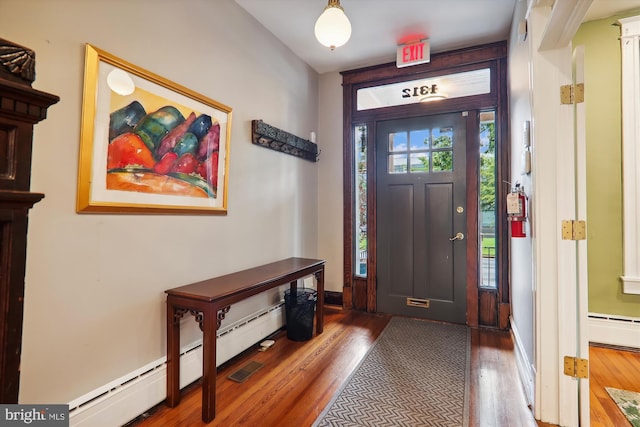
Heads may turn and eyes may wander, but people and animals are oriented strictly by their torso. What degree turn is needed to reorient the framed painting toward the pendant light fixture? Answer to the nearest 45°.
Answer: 0° — it already faces it

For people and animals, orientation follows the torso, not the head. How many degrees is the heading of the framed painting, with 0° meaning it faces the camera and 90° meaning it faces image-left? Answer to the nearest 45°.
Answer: approximately 315°

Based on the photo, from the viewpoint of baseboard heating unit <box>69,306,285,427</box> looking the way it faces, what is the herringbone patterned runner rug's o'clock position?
The herringbone patterned runner rug is roughly at 11 o'clock from the baseboard heating unit.
